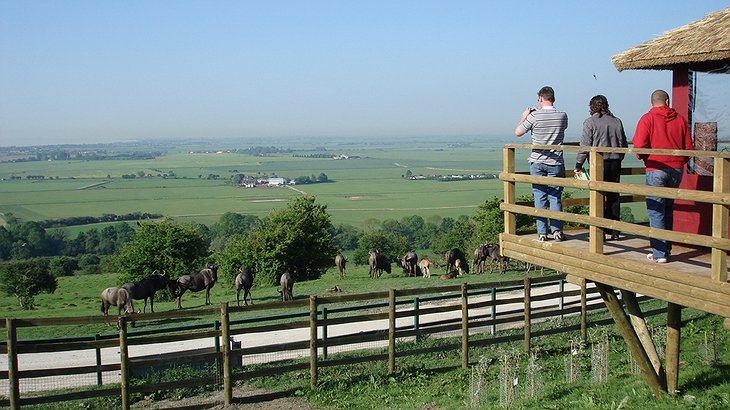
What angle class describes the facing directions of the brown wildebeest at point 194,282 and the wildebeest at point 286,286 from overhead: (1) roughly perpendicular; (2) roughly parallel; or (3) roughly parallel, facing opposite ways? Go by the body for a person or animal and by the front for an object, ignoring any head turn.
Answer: roughly perpendicular

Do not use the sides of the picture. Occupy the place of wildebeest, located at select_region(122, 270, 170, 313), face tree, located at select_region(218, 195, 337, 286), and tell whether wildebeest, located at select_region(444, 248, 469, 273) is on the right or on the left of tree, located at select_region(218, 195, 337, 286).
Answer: right

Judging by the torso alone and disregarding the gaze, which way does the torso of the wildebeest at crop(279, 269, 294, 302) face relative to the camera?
away from the camera

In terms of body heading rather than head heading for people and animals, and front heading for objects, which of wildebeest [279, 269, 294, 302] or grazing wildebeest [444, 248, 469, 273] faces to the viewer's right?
grazing wildebeest [444, 248, 469, 273]

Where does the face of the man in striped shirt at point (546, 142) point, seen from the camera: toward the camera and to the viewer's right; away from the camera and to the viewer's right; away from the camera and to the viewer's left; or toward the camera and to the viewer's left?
away from the camera and to the viewer's left

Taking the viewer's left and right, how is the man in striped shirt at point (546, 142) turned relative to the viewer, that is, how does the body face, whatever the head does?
facing away from the viewer and to the left of the viewer

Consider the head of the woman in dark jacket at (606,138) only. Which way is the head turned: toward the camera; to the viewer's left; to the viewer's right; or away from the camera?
away from the camera

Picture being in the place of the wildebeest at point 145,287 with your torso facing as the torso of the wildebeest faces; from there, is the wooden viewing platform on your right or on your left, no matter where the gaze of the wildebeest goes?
on your right
